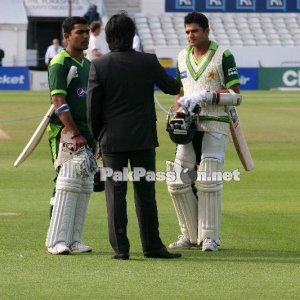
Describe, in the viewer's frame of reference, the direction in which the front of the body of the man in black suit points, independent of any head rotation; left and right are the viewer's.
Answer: facing away from the viewer

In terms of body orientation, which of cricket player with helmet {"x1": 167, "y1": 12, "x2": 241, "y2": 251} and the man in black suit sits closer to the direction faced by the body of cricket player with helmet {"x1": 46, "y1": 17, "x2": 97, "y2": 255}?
the man in black suit

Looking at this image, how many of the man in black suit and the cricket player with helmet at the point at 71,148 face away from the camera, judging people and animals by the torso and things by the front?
1

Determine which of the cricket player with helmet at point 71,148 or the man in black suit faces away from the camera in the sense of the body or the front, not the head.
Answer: the man in black suit

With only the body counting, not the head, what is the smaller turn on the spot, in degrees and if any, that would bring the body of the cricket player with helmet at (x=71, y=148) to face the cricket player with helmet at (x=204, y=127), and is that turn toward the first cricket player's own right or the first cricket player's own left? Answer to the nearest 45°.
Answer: approximately 45° to the first cricket player's own left

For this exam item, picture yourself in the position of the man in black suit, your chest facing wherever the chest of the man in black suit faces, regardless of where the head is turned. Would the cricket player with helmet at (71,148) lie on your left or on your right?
on your left

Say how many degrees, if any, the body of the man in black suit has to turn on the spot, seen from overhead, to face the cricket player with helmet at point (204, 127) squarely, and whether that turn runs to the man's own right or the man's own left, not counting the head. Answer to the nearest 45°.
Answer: approximately 45° to the man's own right

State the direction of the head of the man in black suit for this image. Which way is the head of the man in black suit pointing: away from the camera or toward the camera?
away from the camera
